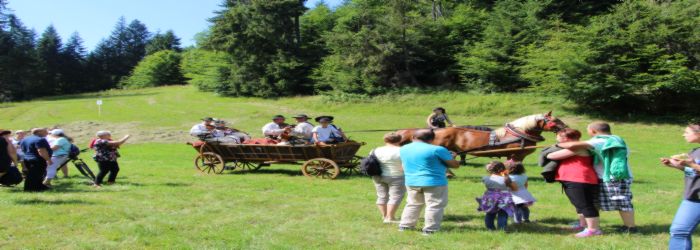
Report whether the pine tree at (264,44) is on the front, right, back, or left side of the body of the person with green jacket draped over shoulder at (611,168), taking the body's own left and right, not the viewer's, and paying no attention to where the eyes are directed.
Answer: front

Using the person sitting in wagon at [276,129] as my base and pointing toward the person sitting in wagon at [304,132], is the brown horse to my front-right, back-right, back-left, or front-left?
front-left

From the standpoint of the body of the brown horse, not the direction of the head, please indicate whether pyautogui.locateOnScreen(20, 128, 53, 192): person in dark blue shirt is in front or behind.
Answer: behind

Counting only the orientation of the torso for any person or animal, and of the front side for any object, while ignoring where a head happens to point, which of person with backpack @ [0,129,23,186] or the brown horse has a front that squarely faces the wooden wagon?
the person with backpack

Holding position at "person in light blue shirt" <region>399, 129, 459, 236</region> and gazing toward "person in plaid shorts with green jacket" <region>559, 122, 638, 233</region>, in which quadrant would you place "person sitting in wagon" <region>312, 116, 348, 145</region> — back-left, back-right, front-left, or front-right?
back-left

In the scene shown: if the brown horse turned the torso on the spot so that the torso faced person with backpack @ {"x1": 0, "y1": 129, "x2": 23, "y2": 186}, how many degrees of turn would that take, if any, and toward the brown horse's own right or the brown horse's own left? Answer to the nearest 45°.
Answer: approximately 135° to the brown horse's own right

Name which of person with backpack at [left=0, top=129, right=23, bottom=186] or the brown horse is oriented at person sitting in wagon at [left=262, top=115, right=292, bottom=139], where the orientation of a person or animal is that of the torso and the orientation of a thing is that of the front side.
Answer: the person with backpack

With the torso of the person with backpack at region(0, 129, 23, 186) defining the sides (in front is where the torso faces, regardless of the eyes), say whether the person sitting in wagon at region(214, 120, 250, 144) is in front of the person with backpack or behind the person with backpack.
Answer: in front

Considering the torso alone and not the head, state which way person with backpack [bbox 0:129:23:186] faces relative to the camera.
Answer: to the viewer's right

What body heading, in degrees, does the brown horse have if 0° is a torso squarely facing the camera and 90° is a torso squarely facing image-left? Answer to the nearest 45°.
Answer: approximately 270°
